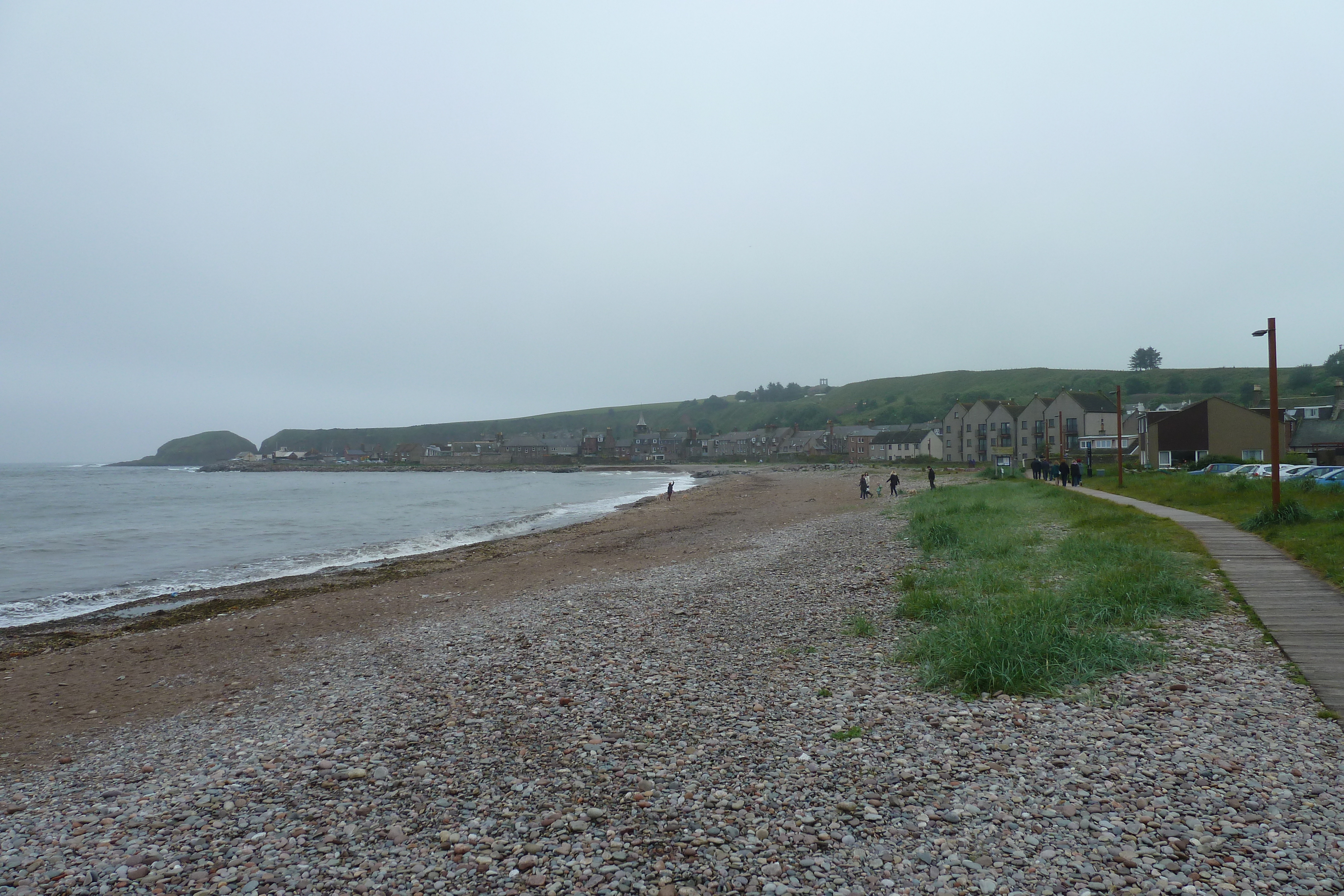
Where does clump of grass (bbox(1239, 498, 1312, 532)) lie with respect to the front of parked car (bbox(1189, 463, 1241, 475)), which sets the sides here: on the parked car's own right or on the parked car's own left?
on the parked car's own left

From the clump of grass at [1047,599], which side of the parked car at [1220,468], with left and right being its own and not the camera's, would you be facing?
left

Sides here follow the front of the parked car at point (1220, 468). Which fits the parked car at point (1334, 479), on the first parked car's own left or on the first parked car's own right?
on the first parked car's own left

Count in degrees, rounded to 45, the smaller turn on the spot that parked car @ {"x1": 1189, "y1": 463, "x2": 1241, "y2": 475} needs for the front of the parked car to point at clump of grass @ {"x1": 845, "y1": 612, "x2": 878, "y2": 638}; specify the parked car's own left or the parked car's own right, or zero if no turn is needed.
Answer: approximately 90° to the parked car's own left

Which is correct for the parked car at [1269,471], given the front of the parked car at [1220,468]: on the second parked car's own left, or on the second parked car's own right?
on the second parked car's own left

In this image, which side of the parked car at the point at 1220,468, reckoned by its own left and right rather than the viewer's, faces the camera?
left
